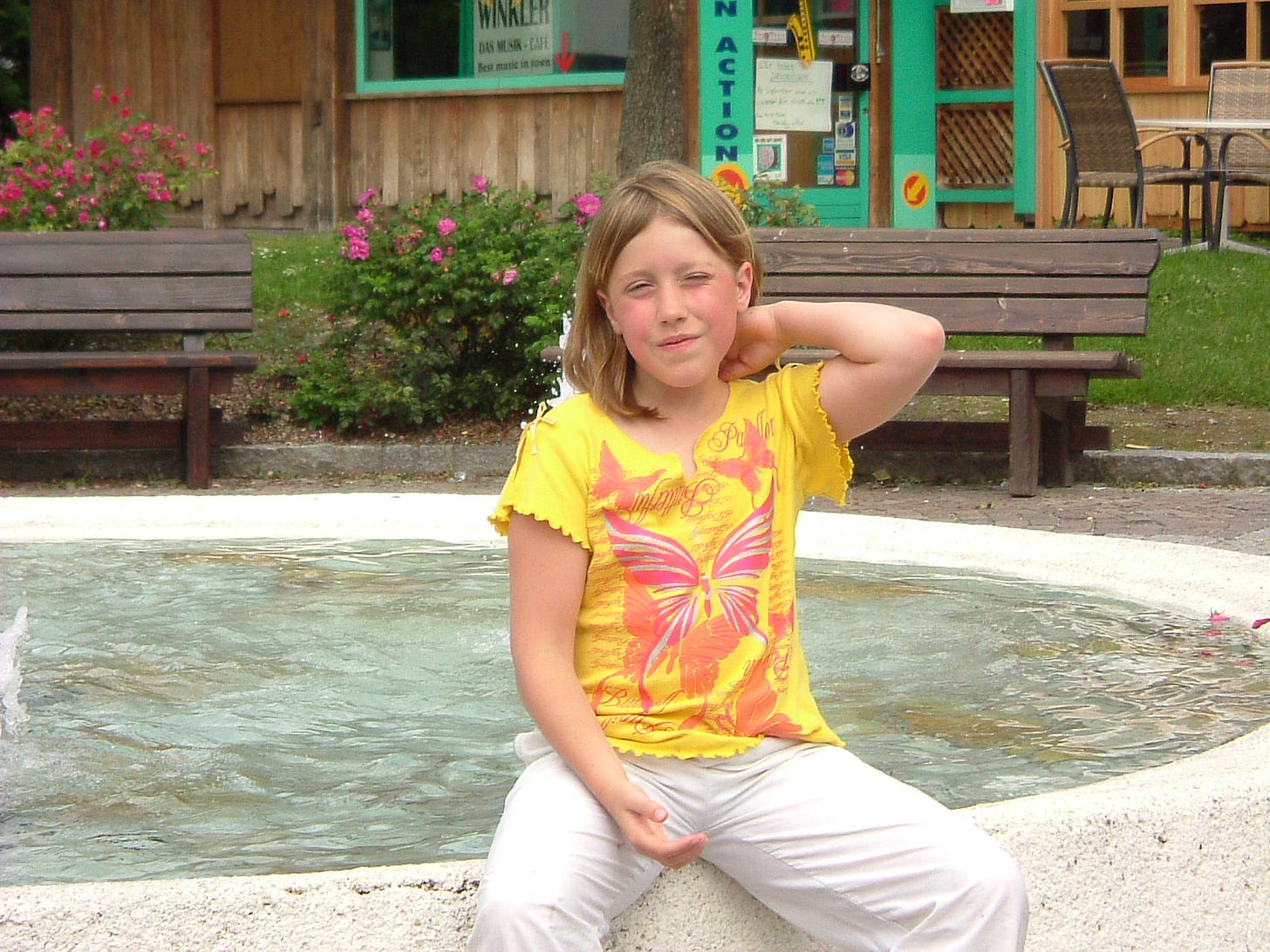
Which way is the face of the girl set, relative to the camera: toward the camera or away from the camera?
toward the camera

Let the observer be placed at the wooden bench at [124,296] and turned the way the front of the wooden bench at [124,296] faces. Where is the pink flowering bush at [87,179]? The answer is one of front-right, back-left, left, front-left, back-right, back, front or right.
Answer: back

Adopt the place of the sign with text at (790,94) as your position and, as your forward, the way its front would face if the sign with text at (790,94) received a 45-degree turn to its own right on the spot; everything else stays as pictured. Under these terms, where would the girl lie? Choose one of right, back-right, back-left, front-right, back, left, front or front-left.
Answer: front-left

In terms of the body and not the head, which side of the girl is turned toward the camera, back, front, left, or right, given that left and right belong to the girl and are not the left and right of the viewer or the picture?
front

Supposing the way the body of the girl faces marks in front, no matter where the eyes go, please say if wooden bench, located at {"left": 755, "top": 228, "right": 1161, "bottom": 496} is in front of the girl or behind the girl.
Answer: behind

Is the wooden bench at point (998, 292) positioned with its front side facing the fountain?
yes

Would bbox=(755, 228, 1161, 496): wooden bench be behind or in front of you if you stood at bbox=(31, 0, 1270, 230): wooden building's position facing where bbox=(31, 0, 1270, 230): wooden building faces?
in front

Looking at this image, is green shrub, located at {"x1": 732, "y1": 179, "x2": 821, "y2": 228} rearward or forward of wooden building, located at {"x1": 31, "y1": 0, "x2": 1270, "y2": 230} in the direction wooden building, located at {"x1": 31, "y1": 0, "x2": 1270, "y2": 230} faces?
forward

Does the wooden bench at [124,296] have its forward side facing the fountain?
yes

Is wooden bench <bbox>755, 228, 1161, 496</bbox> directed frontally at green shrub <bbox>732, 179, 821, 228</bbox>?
no

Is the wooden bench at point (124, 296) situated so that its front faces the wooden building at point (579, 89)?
no

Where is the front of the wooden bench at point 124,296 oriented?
toward the camera

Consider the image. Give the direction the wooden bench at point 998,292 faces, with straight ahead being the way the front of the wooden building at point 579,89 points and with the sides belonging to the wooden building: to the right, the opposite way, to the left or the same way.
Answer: the same way

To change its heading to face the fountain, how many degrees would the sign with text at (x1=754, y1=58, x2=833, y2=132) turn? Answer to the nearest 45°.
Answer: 0° — it already faces it

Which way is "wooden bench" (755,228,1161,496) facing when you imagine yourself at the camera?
facing the viewer

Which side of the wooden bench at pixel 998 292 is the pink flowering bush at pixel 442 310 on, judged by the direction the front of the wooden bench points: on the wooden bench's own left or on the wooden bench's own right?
on the wooden bench's own right

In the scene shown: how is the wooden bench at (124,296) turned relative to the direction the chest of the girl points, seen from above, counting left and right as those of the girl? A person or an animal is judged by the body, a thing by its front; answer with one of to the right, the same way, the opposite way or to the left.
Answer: the same way
